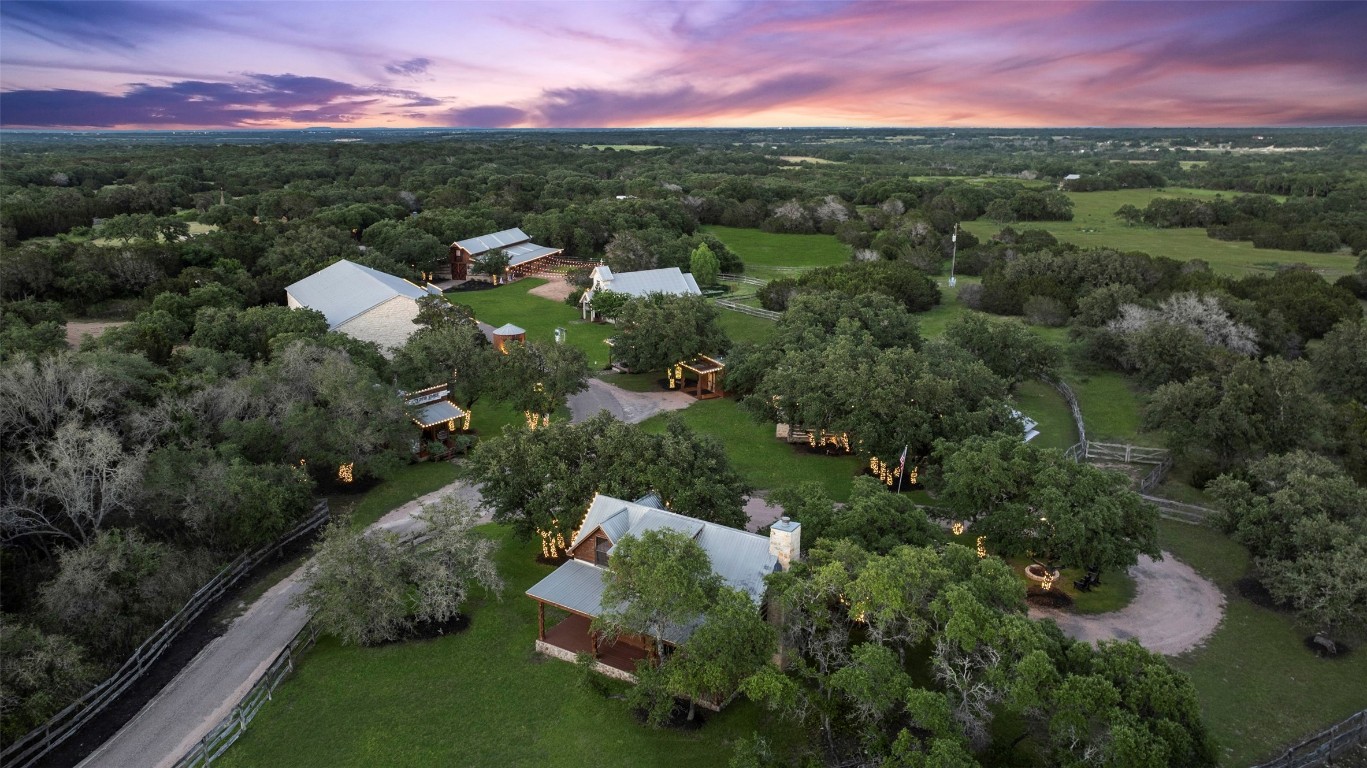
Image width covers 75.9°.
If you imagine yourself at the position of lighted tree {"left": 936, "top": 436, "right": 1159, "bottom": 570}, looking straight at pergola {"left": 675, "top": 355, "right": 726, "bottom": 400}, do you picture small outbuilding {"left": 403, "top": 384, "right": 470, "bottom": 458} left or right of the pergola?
left

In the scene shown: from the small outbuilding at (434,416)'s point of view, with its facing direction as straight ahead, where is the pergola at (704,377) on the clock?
The pergola is roughly at 10 o'clock from the small outbuilding.

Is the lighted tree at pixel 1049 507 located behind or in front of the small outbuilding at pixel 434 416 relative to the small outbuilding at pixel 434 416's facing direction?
in front

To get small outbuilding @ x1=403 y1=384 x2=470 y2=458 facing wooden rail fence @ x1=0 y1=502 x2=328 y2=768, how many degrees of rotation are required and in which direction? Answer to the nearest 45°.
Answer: approximately 90° to its right

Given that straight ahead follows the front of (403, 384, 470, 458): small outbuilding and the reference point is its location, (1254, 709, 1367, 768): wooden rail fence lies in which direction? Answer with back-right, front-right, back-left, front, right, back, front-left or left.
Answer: front

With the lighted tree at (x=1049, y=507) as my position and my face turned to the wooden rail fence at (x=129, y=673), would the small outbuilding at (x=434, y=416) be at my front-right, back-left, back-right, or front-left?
front-right

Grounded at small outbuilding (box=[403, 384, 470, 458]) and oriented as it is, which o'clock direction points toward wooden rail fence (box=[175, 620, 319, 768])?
The wooden rail fence is roughly at 2 o'clock from the small outbuilding.

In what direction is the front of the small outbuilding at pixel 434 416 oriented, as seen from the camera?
facing the viewer and to the right of the viewer
